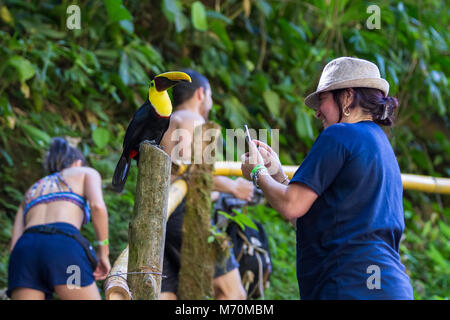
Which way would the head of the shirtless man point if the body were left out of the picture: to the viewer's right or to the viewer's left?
to the viewer's right

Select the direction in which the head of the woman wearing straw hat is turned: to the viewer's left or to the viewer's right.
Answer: to the viewer's left

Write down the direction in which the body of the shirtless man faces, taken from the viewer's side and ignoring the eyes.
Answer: to the viewer's right

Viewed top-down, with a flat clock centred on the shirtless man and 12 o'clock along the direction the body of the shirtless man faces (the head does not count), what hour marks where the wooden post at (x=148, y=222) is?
The wooden post is roughly at 3 o'clock from the shirtless man.

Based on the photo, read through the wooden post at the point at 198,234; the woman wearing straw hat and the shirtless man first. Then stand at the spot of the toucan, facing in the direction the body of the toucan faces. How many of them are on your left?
2

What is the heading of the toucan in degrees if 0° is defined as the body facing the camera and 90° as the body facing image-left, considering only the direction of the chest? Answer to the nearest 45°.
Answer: approximately 270°

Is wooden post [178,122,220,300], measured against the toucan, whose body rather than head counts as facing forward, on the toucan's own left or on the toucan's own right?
on the toucan's own left
